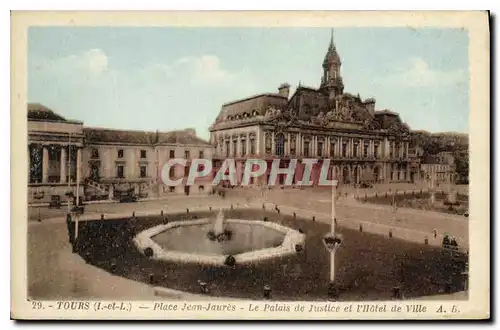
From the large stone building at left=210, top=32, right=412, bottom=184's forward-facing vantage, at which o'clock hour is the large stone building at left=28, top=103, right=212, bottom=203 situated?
the large stone building at left=28, top=103, right=212, bottom=203 is roughly at 4 o'clock from the large stone building at left=210, top=32, right=412, bottom=184.

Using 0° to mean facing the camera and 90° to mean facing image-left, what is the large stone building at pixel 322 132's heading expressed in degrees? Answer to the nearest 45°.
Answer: approximately 315°
